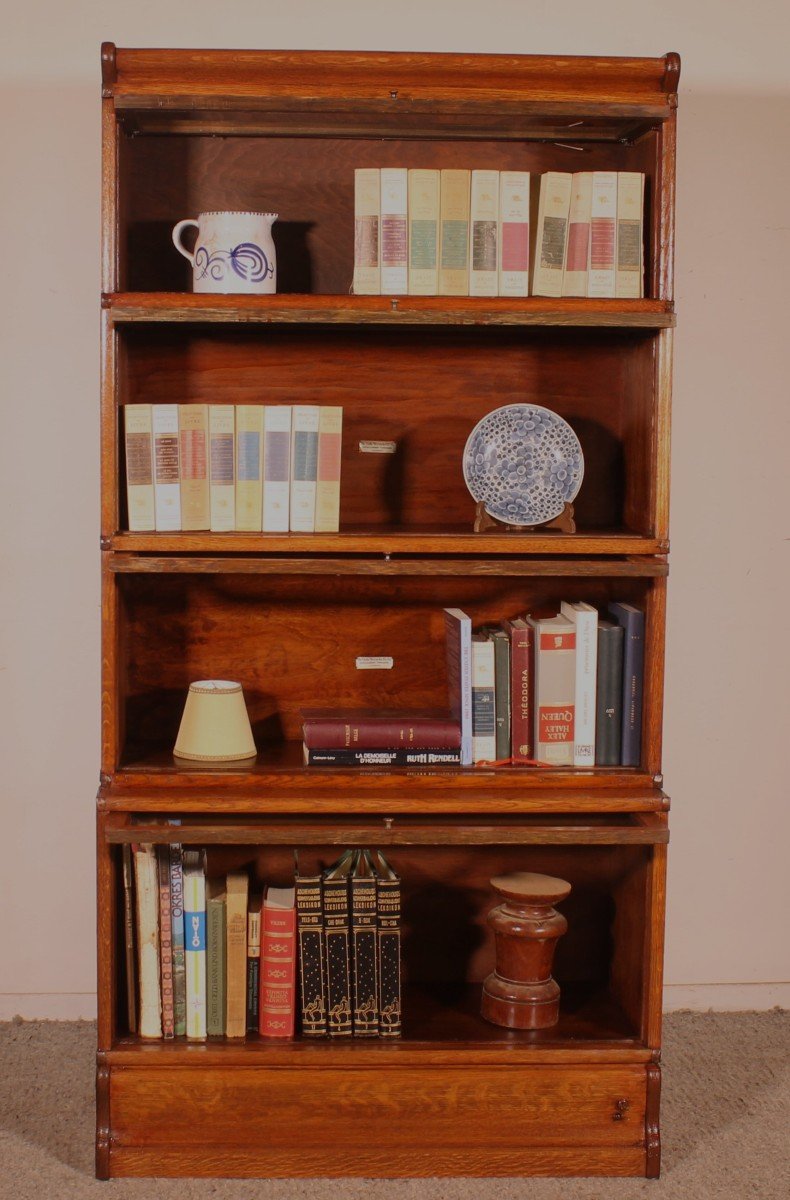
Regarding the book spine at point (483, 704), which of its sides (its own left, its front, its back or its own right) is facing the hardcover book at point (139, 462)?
right

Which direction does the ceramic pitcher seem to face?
to the viewer's right
